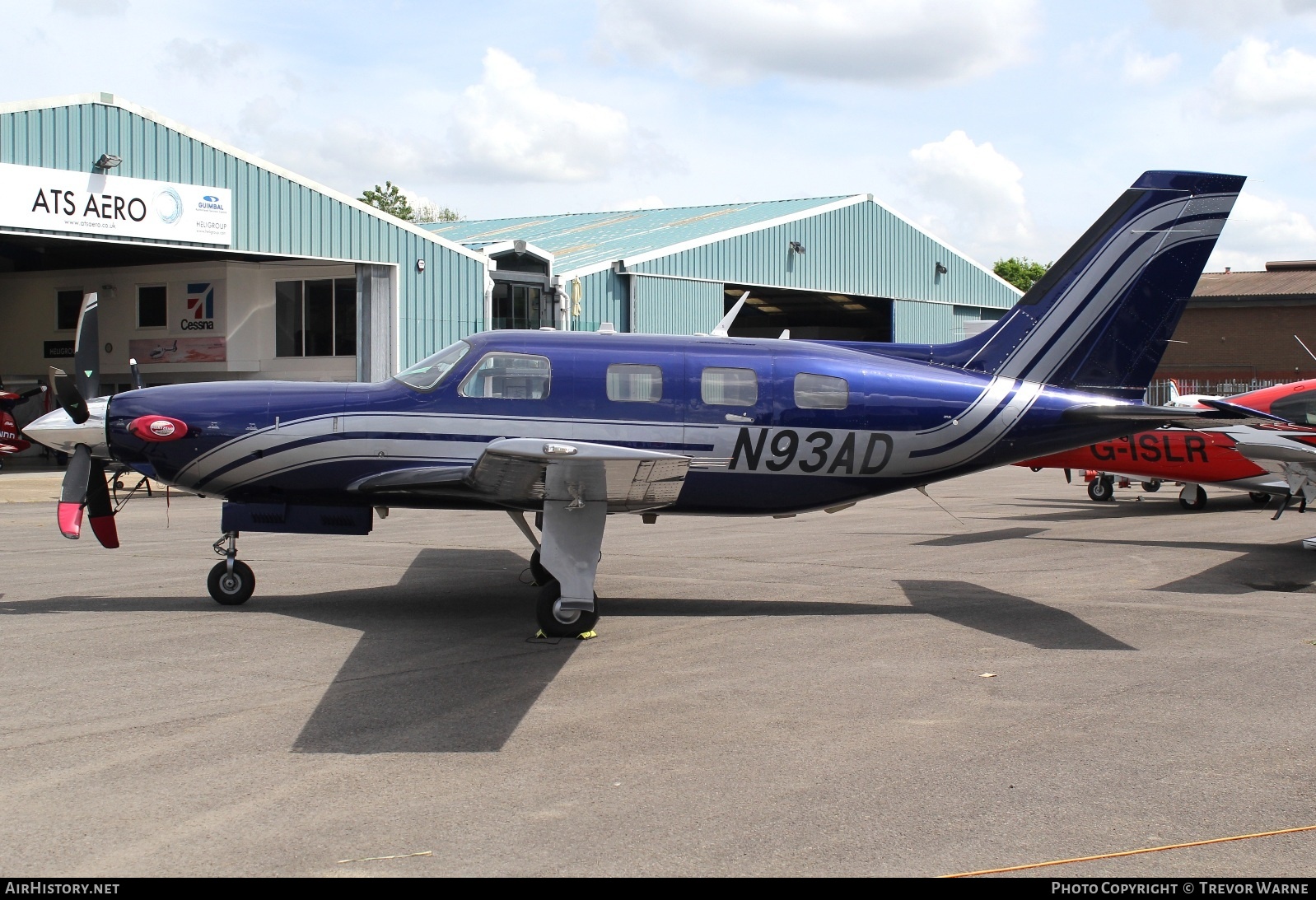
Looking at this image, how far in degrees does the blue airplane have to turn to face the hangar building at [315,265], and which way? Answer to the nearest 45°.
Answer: approximately 90° to its right

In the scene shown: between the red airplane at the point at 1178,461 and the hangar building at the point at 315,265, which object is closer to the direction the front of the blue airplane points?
the hangar building

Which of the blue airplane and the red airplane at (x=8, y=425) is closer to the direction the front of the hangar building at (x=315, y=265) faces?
the blue airplane

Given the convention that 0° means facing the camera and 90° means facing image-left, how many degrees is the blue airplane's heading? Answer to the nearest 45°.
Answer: approximately 90°

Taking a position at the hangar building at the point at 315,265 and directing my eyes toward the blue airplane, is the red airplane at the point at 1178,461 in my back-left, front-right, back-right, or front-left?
front-left

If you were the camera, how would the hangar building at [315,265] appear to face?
facing the viewer and to the right of the viewer

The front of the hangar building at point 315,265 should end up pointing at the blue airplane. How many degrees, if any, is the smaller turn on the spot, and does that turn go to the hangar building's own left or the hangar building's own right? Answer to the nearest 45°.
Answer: approximately 45° to the hangar building's own right

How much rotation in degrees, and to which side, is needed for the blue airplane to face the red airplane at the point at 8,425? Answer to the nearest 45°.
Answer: approximately 45° to its right

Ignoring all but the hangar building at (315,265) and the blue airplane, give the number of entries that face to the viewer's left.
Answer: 1

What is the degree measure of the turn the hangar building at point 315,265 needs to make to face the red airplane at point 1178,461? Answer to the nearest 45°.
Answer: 0° — it already faces it
